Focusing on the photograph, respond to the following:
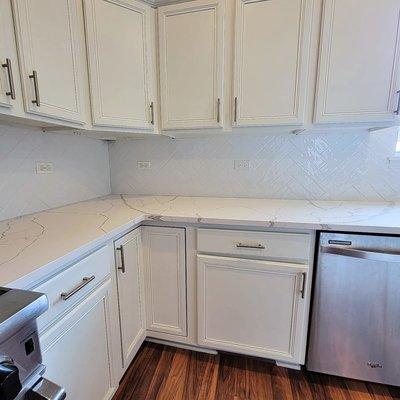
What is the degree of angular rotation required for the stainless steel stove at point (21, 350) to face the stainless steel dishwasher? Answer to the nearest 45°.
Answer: approximately 45° to its left

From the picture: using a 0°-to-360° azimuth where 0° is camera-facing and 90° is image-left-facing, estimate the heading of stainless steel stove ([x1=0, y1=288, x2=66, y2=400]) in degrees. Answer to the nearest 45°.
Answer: approximately 315°
